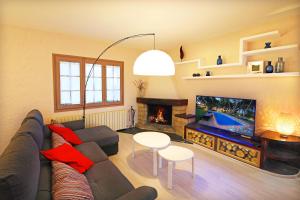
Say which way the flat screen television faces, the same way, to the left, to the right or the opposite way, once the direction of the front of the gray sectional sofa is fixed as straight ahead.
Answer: the opposite way

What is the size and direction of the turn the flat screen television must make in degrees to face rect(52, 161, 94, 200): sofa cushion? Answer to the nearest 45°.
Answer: approximately 45° to its left

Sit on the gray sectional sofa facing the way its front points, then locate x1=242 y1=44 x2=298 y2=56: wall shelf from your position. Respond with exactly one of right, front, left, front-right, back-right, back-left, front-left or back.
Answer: front

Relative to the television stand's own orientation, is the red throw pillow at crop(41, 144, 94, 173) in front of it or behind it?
in front

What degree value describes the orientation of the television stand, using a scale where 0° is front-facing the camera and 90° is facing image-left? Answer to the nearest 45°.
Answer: approximately 45°

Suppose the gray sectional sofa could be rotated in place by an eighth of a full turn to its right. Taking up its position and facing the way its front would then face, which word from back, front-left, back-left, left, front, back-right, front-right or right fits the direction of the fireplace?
left

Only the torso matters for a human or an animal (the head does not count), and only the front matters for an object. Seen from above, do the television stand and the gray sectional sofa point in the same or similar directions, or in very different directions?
very different directions

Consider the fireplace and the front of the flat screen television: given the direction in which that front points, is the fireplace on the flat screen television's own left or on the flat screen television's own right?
on the flat screen television's own right

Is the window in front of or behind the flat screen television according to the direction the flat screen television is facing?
in front

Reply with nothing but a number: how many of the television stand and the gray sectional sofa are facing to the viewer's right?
1

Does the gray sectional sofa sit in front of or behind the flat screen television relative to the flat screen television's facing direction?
in front

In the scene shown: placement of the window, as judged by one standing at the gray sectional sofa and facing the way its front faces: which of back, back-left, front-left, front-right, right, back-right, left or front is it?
left

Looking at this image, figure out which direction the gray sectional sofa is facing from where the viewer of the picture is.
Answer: facing to the right of the viewer

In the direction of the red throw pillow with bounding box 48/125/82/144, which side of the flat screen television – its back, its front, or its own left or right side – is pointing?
front
